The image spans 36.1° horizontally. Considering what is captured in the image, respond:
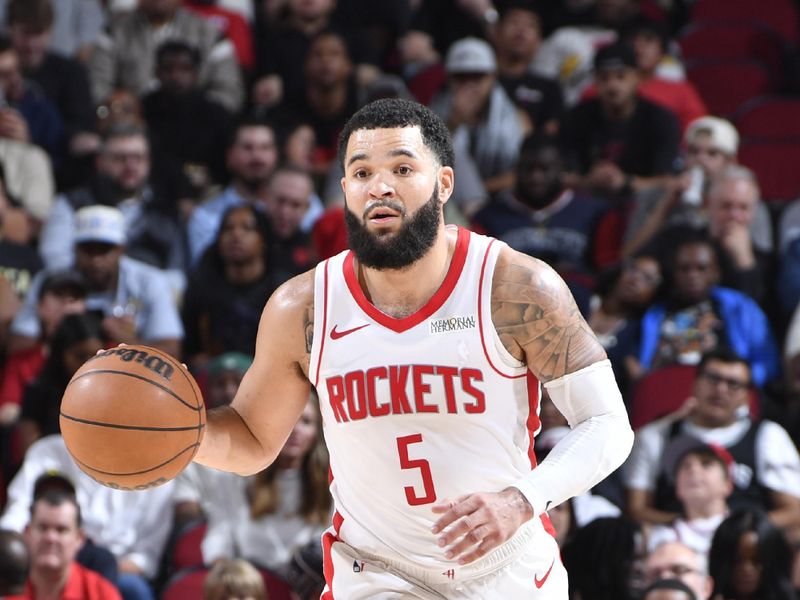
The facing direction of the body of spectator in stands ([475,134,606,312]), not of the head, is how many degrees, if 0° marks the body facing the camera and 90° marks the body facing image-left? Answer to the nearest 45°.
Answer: approximately 0°

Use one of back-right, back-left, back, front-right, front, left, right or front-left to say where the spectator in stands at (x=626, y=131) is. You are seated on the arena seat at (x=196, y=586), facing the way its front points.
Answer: back-left

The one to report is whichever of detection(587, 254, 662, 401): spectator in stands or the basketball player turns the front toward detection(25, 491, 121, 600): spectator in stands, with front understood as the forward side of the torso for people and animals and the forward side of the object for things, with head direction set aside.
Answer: detection(587, 254, 662, 401): spectator in stands

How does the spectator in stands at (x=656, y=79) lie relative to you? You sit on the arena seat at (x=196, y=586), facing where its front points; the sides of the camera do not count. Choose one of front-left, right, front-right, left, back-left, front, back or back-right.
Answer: back-left

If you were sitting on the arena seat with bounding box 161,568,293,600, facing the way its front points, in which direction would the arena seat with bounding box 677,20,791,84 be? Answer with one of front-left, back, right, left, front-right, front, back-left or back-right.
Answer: back-left
